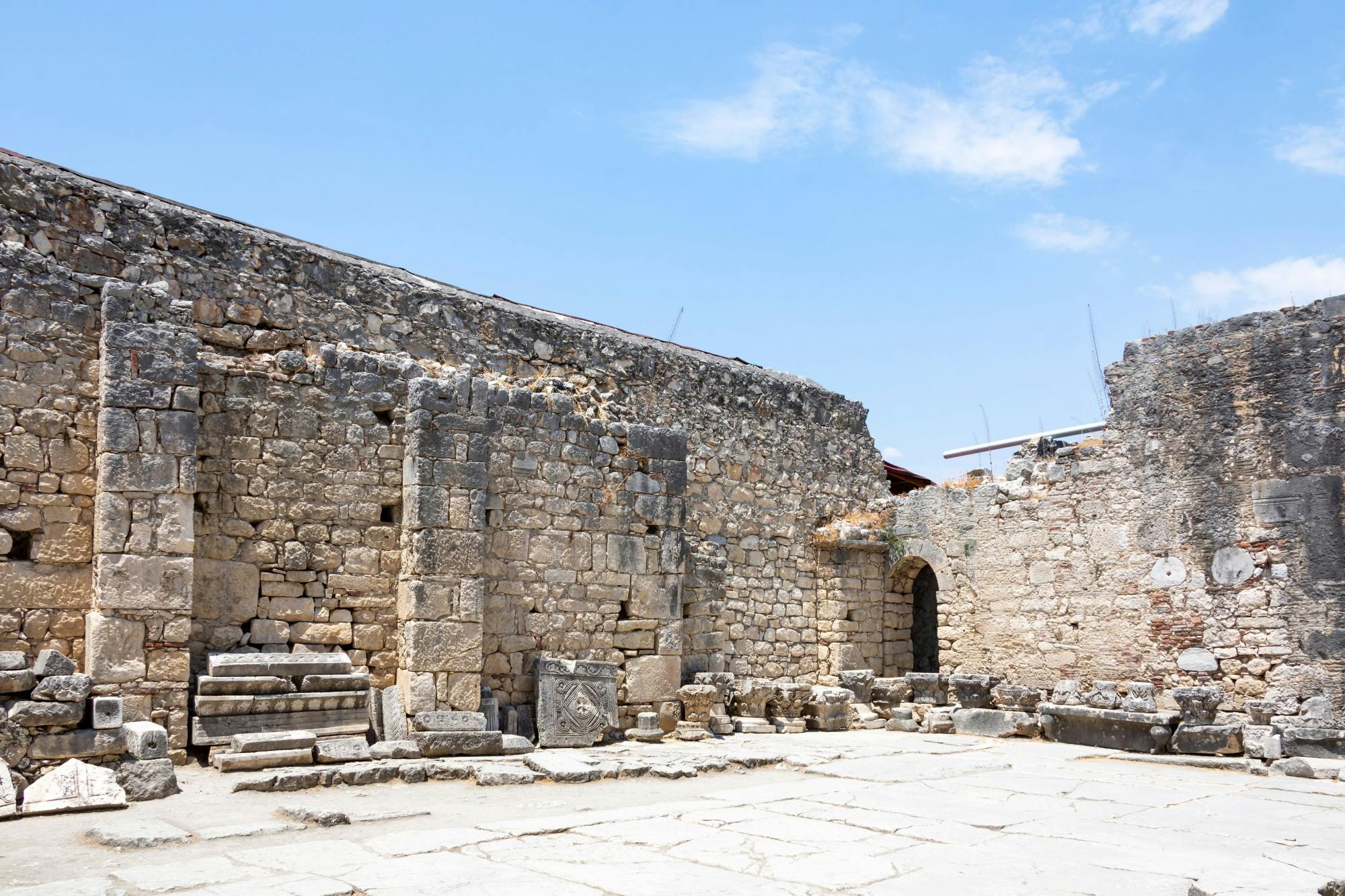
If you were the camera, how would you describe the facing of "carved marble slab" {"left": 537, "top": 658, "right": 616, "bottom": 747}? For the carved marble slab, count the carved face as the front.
facing the viewer

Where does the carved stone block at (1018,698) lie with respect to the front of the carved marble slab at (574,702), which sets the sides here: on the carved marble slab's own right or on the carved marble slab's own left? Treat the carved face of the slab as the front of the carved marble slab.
on the carved marble slab's own left

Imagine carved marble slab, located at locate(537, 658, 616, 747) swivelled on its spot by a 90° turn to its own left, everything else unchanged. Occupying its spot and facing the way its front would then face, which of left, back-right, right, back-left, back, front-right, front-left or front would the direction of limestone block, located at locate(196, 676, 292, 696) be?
back-right

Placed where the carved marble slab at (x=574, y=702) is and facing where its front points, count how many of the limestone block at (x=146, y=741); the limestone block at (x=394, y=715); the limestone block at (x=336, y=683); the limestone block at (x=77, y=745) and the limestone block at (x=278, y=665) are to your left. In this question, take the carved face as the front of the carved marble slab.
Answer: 0

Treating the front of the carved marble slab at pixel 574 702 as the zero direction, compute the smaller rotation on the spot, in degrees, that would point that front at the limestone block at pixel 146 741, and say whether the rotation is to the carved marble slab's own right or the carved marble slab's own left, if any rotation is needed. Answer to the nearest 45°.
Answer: approximately 45° to the carved marble slab's own right

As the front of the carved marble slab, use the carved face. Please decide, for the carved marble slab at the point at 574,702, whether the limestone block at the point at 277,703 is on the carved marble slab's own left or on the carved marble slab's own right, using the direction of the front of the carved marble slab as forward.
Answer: on the carved marble slab's own right

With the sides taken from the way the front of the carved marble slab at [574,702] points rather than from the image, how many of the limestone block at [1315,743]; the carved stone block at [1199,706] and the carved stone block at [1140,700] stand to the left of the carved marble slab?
3

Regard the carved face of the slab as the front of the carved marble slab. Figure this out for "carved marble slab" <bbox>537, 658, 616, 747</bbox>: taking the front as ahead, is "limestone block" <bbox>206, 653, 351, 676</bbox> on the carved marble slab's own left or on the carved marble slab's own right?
on the carved marble slab's own right

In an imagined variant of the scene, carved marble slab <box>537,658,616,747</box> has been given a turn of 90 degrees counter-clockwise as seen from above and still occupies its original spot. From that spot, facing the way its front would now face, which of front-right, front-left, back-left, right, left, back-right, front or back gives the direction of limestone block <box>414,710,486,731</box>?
back-right

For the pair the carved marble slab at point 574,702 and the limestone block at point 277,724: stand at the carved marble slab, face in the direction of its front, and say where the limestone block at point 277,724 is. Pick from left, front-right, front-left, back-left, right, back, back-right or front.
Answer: front-right

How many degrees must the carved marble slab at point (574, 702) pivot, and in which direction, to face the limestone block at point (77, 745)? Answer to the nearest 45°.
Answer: approximately 45° to its right

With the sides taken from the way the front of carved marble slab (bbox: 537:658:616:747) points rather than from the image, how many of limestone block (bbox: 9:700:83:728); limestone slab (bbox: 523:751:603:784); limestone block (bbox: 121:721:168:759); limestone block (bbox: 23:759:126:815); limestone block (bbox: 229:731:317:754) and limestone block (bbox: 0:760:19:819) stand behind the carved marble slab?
0

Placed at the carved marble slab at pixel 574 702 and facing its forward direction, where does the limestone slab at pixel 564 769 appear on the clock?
The limestone slab is roughly at 12 o'clock from the carved marble slab.

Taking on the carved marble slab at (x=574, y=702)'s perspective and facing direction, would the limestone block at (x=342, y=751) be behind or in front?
in front

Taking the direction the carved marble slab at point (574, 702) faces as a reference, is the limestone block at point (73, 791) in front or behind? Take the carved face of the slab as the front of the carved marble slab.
in front

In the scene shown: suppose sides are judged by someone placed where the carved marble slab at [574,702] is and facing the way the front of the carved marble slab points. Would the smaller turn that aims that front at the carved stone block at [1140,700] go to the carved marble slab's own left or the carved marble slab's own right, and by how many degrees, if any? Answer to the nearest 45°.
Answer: approximately 90° to the carved marble slab's own left

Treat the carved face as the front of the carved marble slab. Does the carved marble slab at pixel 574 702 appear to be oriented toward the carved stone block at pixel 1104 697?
no

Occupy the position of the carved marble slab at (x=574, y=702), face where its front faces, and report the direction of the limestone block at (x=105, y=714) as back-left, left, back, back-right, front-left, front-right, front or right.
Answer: front-right

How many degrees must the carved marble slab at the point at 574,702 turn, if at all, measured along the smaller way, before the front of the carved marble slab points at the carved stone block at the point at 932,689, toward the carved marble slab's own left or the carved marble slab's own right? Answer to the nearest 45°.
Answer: approximately 135° to the carved marble slab's own left
